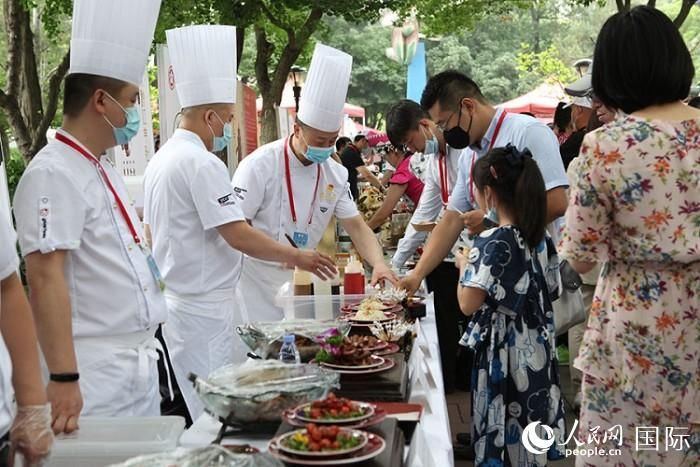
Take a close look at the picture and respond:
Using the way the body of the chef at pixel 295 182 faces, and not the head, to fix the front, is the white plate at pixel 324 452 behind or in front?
in front

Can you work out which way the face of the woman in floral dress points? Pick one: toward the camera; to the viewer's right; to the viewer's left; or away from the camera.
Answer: away from the camera

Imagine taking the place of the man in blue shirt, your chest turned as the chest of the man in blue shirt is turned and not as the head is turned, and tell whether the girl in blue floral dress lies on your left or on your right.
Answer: on your left

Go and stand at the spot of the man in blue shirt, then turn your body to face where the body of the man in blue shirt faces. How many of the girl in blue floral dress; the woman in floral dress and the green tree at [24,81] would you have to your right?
1

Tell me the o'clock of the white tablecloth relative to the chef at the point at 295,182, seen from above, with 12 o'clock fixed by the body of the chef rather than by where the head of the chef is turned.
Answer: The white tablecloth is roughly at 1 o'clock from the chef.

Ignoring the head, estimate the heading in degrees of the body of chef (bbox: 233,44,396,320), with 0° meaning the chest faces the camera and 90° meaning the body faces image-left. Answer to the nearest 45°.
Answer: approximately 315°

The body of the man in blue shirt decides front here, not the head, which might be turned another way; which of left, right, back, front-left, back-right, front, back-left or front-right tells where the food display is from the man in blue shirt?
front-left

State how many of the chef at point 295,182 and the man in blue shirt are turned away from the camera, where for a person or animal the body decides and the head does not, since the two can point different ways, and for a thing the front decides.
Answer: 0

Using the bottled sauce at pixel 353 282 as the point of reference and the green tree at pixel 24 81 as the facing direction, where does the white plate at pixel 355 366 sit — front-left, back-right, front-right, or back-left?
back-left

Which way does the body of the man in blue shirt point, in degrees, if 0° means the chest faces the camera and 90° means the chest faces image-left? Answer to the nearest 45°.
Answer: approximately 45°

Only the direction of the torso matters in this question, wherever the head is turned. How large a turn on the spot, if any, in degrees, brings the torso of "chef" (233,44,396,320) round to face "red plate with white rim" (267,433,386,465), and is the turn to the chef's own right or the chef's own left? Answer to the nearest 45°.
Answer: approximately 45° to the chef's own right

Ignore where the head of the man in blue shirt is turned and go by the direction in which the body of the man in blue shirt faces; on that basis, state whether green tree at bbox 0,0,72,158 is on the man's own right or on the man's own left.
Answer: on the man's own right

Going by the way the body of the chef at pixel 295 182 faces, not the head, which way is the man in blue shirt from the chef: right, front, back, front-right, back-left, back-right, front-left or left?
front-left

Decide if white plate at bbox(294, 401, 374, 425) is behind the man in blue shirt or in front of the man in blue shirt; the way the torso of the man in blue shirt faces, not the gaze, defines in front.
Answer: in front

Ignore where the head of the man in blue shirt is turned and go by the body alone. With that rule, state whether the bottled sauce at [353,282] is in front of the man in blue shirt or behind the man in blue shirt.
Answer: in front

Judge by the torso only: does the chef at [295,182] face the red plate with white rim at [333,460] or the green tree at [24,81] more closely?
the red plate with white rim

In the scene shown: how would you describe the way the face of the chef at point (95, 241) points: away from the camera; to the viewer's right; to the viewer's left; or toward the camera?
to the viewer's right
